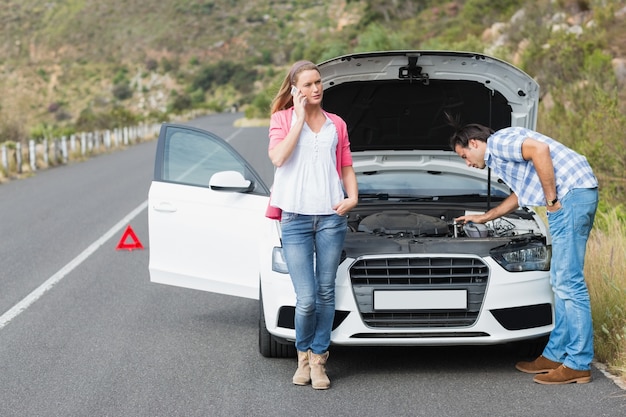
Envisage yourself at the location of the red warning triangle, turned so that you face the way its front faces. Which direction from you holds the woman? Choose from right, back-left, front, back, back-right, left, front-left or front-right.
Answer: front

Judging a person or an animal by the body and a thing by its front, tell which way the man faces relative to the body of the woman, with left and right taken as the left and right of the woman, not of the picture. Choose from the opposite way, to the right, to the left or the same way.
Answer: to the right

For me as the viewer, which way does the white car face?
facing the viewer

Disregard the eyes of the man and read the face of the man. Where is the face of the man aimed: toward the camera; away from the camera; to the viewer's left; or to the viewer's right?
to the viewer's left

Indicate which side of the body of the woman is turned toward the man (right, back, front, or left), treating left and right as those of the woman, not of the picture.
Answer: left

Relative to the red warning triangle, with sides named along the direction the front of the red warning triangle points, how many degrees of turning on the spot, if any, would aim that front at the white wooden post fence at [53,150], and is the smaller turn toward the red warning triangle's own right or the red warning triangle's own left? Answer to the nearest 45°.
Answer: approximately 180°

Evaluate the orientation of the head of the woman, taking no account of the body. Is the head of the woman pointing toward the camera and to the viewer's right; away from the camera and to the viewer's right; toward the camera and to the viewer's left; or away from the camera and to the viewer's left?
toward the camera and to the viewer's right

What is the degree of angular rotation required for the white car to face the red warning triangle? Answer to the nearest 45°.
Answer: approximately 135° to its right

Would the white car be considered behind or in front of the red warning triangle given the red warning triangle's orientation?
in front

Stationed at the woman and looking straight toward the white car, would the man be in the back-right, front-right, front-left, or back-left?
front-right

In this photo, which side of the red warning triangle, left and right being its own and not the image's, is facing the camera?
front

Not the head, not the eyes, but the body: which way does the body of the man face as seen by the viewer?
to the viewer's left

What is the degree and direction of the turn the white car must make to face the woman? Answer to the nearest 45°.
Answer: approximately 45° to its right

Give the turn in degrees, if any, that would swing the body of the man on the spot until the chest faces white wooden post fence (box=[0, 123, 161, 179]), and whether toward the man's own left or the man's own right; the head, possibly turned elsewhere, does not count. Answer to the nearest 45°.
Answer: approximately 45° to the man's own right
